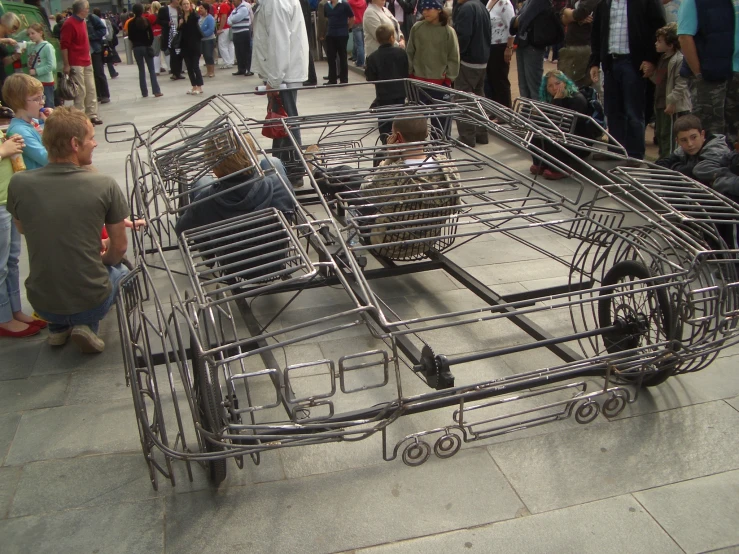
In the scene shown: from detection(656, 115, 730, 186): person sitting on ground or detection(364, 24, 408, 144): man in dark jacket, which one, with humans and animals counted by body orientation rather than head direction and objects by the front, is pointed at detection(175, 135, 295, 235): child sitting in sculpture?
the person sitting on ground

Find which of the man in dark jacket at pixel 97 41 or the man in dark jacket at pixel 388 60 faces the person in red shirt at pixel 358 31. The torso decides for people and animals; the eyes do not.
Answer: the man in dark jacket at pixel 388 60

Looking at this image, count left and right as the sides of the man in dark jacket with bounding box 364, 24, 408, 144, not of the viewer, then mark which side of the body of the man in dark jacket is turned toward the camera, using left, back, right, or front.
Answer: back

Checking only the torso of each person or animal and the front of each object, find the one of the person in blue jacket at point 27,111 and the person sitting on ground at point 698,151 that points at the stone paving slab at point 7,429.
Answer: the person sitting on ground

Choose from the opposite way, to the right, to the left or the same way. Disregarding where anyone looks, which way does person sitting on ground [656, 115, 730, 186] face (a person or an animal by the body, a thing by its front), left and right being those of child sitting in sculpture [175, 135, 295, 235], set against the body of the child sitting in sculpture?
to the left

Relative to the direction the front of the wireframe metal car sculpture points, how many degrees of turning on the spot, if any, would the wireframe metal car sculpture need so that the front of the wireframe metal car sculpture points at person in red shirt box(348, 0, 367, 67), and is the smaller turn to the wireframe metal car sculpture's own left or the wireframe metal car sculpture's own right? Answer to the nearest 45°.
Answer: approximately 45° to the wireframe metal car sculpture's own right

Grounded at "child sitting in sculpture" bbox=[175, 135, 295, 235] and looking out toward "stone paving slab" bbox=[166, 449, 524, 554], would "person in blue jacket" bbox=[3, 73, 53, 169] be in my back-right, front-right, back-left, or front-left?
back-right

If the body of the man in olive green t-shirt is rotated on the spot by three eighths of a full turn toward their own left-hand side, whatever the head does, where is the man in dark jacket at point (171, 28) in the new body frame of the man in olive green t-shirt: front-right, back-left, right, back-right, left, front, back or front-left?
right

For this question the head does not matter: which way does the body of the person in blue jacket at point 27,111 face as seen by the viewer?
to the viewer's right
